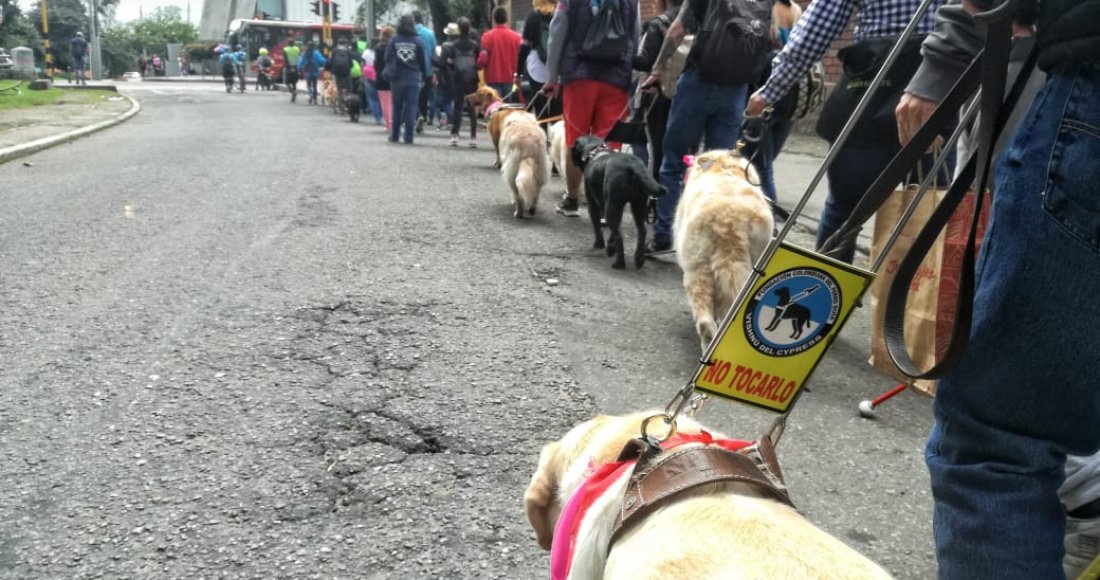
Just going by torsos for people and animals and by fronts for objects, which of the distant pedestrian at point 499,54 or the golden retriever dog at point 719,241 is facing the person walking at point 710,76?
the golden retriever dog

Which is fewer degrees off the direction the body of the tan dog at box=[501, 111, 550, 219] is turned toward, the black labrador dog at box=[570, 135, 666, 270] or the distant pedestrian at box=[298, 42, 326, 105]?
the distant pedestrian

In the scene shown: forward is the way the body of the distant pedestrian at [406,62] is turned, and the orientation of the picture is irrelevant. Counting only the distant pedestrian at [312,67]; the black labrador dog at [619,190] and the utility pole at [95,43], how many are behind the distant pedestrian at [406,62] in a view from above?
1

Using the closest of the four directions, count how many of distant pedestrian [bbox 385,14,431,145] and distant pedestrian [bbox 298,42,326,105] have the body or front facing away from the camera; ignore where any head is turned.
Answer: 2

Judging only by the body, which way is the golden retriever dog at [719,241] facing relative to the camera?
away from the camera

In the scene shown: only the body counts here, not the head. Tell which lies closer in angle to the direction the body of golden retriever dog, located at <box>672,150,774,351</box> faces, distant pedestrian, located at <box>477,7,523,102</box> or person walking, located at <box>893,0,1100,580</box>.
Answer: the distant pedestrian

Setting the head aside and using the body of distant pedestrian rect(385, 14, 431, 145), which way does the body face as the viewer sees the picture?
away from the camera

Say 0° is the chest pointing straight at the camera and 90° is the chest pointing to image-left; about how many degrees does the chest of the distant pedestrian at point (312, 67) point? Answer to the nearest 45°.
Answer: approximately 180°

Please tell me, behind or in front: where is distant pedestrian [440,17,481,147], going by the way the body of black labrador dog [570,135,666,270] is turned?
in front

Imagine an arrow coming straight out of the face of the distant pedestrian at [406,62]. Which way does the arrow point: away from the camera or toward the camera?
away from the camera

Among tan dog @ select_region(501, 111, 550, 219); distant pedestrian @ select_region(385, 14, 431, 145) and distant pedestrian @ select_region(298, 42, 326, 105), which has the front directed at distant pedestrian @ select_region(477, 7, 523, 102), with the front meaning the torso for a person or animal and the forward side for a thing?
the tan dog

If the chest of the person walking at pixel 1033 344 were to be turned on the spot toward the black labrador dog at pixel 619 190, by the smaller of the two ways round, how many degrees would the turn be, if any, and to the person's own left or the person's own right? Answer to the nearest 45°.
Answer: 0° — they already face it

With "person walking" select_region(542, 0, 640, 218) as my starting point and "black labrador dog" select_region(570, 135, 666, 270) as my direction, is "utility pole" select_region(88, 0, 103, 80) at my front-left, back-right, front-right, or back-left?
back-right

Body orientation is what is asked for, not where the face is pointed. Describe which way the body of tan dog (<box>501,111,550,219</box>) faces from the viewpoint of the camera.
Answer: away from the camera

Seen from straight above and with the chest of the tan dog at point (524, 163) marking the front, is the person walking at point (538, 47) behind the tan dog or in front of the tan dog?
in front
